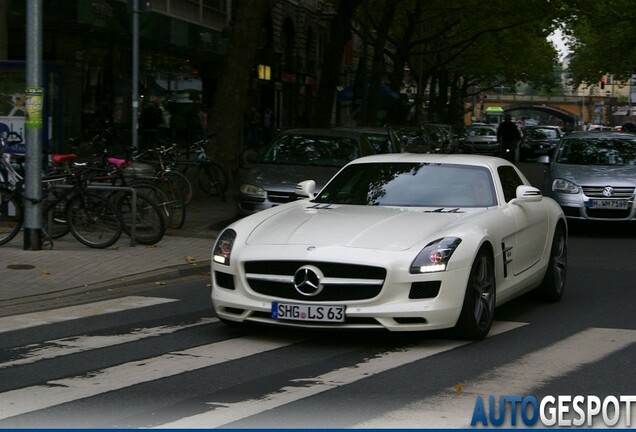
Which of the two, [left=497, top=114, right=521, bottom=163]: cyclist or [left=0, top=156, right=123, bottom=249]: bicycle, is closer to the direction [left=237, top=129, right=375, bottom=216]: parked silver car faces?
the bicycle

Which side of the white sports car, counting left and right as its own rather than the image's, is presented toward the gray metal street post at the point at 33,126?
right

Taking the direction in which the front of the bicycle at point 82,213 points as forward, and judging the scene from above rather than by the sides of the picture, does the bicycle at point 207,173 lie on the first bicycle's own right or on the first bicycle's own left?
on the first bicycle's own left

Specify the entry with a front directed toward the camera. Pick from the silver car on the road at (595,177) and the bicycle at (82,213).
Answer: the silver car on the road

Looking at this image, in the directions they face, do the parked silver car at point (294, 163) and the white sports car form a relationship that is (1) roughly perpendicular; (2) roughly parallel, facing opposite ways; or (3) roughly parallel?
roughly parallel

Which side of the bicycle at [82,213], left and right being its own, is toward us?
right

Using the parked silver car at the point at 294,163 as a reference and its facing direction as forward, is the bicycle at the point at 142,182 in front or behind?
in front

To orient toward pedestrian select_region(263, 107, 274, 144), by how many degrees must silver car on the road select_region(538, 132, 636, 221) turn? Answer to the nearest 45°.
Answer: approximately 135° to its right

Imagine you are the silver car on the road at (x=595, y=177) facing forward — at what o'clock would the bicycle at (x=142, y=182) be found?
The bicycle is roughly at 2 o'clock from the silver car on the road.

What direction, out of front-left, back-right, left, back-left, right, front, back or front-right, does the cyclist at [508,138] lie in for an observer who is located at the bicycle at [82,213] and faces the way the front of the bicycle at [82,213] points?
front-left

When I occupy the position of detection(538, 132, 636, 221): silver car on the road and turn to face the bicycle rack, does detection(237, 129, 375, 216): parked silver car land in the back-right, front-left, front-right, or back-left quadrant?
front-right

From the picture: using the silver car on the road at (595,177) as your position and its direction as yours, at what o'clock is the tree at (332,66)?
The tree is roughly at 5 o'clock from the silver car on the road.

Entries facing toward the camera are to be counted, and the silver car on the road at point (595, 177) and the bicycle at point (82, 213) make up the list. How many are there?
1

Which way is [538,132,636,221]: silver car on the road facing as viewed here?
toward the camera

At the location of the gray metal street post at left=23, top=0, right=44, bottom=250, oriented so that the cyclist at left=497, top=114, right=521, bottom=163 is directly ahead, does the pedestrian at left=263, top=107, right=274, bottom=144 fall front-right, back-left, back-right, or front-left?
front-left
